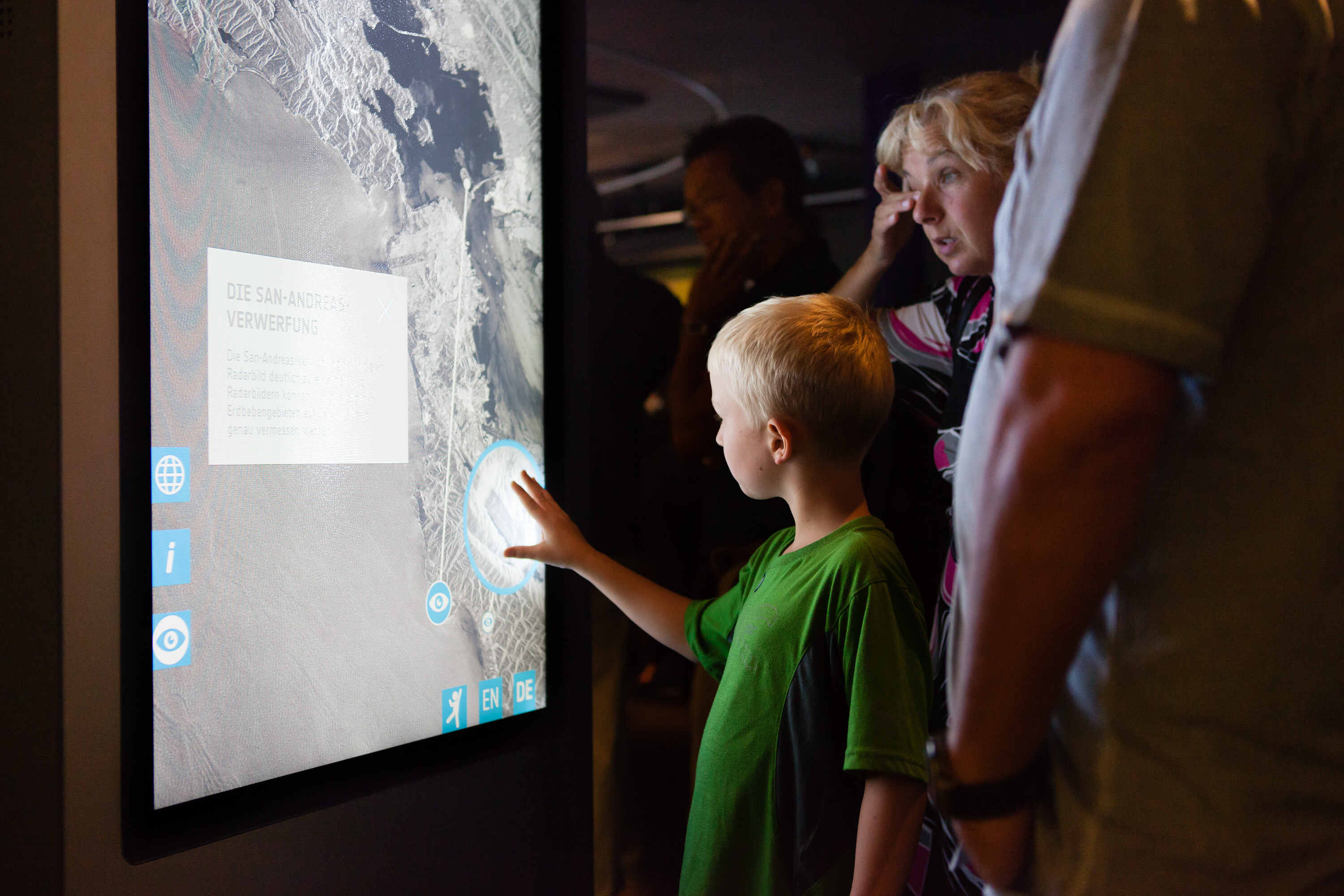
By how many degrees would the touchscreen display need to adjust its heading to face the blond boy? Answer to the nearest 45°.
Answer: approximately 45° to its left

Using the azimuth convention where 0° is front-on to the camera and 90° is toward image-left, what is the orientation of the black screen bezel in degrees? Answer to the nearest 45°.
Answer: approximately 315°

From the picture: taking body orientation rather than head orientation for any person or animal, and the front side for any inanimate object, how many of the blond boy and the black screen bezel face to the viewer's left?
1

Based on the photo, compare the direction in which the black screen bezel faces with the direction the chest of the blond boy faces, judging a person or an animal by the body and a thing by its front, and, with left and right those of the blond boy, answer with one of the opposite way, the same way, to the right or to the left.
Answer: the opposite way

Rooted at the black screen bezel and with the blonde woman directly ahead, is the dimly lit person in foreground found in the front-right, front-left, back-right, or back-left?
front-right

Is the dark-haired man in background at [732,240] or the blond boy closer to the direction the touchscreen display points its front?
the blond boy

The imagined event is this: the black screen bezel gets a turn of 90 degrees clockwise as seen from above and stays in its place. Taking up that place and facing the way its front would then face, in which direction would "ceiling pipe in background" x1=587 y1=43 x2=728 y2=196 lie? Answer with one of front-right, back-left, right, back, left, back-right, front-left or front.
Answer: back

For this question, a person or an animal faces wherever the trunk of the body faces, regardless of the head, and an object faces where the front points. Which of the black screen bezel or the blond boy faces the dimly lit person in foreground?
the black screen bezel

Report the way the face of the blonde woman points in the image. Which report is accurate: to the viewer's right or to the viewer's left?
to the viewer's left

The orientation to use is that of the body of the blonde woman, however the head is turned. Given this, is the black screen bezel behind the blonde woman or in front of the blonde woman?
in front

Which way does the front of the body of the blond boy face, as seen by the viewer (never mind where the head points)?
to the viewer's left

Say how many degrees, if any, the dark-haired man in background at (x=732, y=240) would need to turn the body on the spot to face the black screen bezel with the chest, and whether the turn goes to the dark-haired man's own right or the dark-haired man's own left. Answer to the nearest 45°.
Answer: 0° — they already face it
